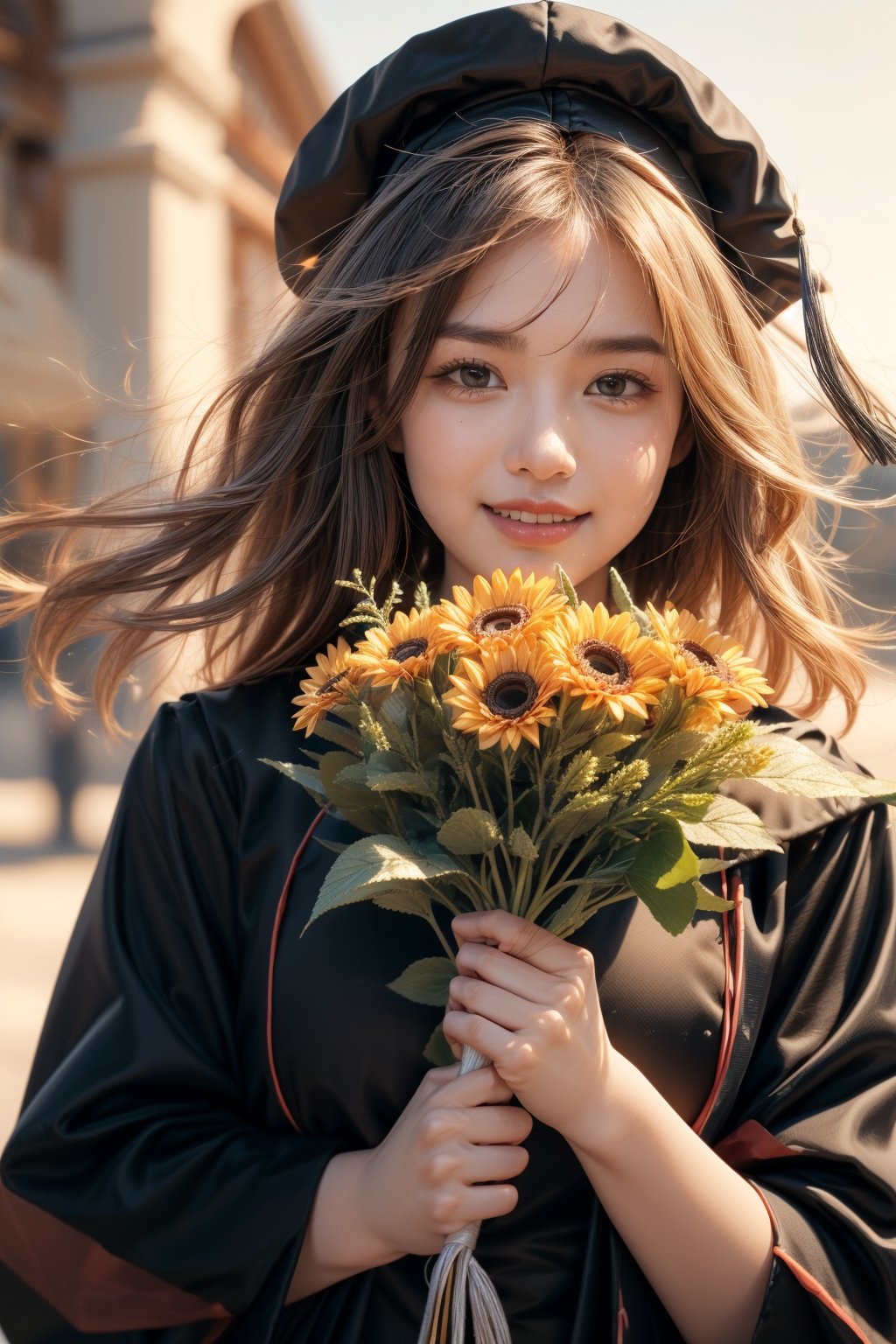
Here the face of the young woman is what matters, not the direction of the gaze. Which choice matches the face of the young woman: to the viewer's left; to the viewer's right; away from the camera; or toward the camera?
toward the camera

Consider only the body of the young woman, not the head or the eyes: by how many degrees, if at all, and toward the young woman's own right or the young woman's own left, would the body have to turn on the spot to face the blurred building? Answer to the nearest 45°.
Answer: approximately 180°

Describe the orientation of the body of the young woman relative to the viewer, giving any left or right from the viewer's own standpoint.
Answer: facing the viewer
